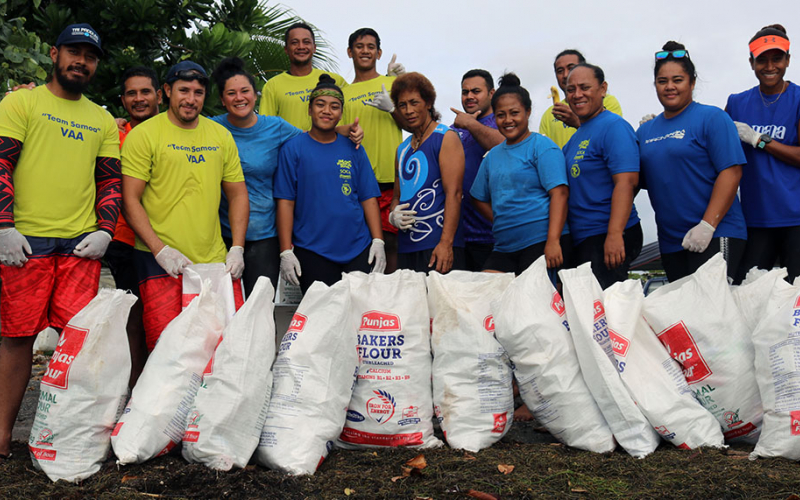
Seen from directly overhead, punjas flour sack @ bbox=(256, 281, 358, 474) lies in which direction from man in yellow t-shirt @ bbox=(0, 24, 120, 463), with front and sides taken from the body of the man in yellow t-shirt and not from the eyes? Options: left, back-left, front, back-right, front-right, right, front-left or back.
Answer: front-left

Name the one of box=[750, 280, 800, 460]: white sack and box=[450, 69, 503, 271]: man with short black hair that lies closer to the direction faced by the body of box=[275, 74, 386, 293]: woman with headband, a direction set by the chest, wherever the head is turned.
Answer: the white sack

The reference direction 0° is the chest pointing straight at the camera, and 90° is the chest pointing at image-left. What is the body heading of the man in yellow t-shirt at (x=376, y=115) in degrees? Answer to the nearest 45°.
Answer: approximately 0°

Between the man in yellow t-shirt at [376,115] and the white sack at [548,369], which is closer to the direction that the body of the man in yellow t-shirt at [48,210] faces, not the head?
the white sack

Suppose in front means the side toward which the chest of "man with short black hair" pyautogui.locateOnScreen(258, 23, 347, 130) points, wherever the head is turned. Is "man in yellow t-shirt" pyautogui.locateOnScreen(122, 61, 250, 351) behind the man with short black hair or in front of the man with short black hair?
in front

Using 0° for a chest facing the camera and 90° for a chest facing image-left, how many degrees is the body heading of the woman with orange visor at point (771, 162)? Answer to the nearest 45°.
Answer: approximately 0°

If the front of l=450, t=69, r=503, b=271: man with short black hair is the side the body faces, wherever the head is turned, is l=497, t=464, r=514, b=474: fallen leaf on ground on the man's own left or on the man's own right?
on the man's own left
